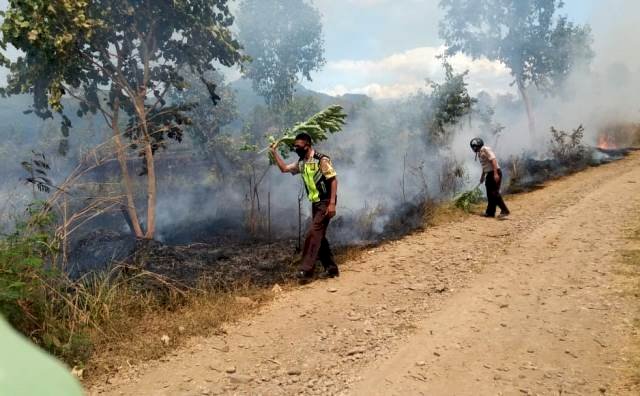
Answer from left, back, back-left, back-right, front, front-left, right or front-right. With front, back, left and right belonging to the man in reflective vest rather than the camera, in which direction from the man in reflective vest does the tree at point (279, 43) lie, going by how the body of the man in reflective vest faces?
back-right

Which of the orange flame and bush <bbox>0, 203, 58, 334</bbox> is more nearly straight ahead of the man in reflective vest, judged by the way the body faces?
the bush

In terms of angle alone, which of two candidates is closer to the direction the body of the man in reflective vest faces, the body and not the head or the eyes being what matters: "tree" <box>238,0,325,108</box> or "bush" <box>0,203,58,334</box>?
the bush

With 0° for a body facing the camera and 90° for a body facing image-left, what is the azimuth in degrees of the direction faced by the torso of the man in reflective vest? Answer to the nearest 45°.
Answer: approximately 45°

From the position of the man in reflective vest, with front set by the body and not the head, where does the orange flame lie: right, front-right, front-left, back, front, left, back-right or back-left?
back

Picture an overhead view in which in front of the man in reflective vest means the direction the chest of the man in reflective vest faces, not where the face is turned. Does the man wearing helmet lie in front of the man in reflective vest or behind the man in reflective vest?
behind

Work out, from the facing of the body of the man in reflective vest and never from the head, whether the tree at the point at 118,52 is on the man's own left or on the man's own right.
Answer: on the man's own right
